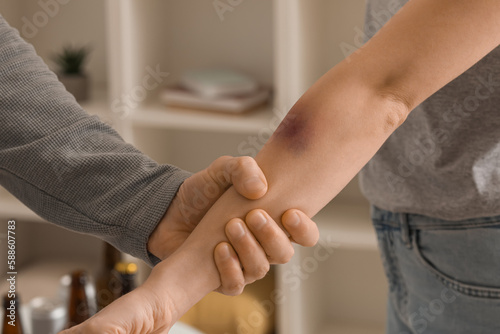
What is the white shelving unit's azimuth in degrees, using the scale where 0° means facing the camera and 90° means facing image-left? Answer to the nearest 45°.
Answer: approximately 0°
